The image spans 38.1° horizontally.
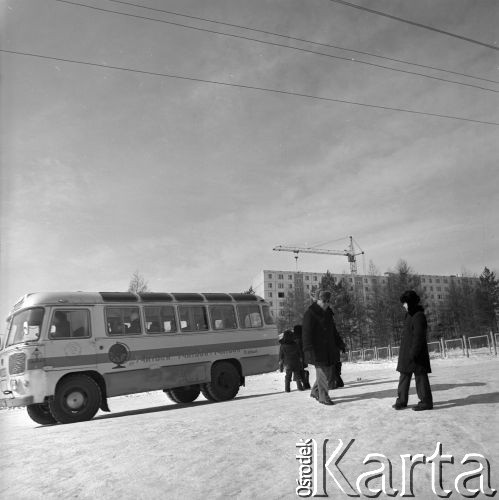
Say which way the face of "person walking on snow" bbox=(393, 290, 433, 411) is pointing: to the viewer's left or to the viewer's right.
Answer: to the viewer's left

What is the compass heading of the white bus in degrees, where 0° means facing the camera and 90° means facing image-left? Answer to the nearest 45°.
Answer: approximately 45°

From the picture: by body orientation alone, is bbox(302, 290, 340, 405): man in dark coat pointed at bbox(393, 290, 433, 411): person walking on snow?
yes

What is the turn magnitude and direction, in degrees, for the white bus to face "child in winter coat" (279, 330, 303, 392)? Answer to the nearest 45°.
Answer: approximately 135° to its left

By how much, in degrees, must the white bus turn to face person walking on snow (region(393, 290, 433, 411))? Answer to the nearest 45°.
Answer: approximately 90° to its left

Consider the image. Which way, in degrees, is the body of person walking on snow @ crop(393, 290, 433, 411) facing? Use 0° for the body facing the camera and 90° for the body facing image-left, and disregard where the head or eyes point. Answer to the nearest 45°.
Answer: approximately 90°

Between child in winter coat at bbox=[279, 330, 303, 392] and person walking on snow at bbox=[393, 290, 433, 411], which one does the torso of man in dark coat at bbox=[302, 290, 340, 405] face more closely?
the person walking on snow

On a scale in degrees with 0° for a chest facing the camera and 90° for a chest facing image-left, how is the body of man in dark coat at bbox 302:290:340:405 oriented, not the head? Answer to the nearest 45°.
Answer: approximately 315°

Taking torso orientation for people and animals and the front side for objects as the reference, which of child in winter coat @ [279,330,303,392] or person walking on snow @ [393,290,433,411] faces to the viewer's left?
the person walking on snow

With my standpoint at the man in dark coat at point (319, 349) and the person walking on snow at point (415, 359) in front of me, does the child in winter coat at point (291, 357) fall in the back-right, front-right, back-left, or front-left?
back-left

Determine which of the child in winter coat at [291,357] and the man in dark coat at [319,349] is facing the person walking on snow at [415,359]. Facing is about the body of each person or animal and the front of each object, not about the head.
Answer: the man in dark coat
